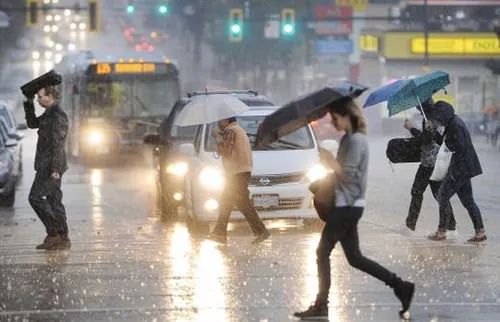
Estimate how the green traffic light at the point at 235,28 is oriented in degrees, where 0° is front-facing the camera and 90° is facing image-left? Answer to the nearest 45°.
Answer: approximately 0°

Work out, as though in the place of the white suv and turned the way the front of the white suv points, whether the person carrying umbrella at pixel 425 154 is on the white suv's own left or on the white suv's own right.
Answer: on the white suv's own left

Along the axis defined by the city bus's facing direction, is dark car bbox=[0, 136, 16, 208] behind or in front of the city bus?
in front

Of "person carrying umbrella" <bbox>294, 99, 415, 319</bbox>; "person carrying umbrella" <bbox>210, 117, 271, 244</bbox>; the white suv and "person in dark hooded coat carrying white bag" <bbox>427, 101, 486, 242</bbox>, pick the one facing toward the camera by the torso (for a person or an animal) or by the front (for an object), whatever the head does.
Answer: the white suv

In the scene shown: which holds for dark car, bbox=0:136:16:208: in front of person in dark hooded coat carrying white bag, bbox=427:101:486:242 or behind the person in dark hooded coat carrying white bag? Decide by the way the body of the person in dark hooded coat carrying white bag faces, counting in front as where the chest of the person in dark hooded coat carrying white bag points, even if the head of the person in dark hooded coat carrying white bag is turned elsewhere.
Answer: in front

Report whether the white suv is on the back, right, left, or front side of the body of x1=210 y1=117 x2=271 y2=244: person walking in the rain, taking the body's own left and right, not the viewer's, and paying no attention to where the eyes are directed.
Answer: right

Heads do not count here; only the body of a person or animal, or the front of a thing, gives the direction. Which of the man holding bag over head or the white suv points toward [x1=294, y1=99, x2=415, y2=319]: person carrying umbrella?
the white suv

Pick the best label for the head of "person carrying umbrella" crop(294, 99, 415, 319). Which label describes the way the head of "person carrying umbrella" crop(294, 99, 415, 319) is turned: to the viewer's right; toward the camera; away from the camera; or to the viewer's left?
to the viewer's left

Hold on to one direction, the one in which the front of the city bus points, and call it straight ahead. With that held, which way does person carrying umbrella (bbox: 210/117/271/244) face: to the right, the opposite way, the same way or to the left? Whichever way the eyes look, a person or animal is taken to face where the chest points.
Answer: to the right

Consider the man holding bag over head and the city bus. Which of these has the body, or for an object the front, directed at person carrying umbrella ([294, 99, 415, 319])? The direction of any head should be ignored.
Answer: the city bus

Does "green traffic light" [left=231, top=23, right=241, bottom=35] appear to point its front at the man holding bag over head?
yes

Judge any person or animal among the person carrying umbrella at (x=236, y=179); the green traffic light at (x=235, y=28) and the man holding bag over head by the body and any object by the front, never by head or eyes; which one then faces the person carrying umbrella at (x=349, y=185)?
the green traffic light
